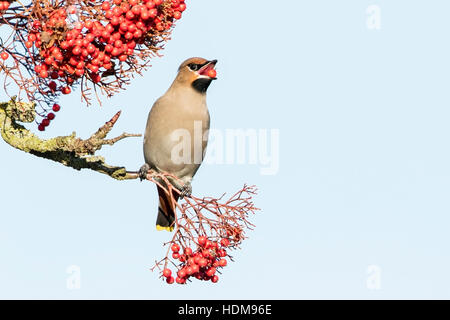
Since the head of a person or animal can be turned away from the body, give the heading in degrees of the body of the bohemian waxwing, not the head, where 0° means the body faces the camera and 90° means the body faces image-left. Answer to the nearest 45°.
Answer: approximately 315°
